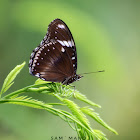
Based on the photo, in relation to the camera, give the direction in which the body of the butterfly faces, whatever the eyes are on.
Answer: to the viewer's right
